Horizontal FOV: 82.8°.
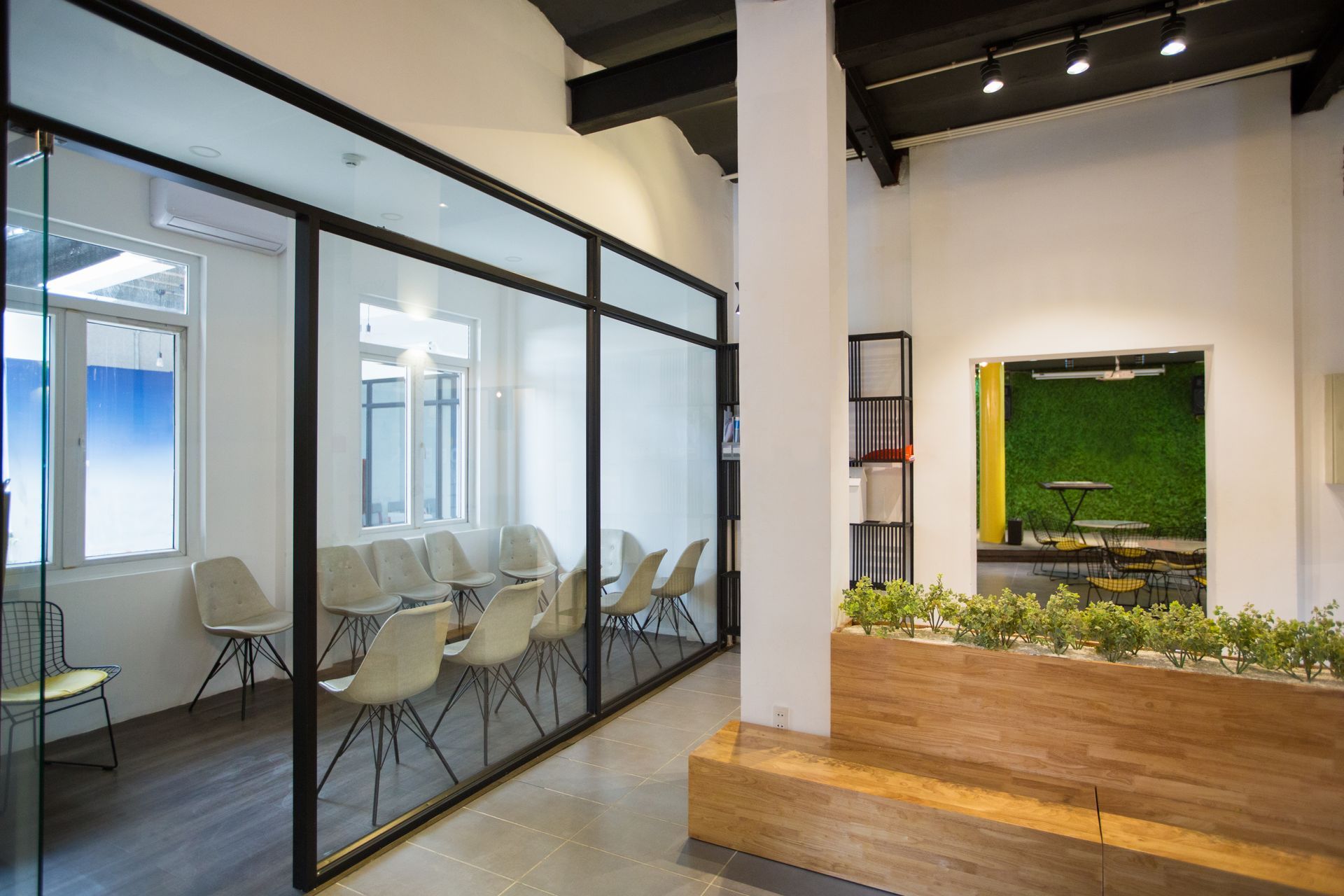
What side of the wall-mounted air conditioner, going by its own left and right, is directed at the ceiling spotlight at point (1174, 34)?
front

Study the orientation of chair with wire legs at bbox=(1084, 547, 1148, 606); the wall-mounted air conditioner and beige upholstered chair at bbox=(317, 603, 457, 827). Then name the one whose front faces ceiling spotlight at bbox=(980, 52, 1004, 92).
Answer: the wall-mounted air conditioner
